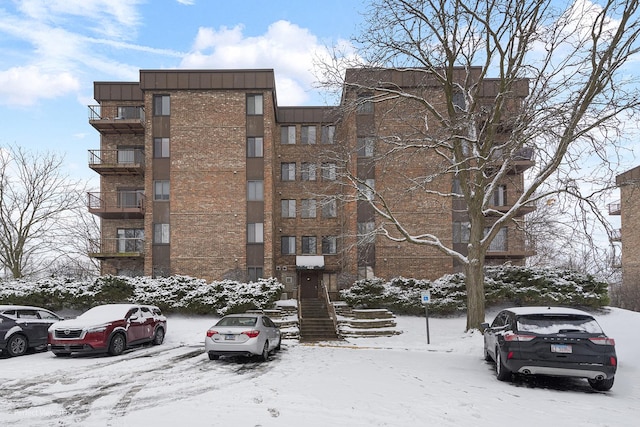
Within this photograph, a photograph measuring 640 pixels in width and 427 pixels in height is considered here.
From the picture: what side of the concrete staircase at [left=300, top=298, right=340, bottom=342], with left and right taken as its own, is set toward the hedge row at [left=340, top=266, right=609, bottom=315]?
left

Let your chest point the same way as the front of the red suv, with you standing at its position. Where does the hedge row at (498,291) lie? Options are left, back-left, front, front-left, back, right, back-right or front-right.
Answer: back-left

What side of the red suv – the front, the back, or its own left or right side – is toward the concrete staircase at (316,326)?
back

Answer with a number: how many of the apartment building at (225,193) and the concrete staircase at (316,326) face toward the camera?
2

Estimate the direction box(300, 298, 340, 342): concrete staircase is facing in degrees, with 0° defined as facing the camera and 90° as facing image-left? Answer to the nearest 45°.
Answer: approximately 0°

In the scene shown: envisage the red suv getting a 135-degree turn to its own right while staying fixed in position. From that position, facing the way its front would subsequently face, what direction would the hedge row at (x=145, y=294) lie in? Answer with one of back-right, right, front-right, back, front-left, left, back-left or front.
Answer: front

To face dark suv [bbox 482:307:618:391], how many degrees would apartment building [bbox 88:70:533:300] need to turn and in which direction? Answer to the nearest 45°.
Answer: approximately 45° to its left

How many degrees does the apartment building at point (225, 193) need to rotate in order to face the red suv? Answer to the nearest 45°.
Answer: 0° — it already faces it
